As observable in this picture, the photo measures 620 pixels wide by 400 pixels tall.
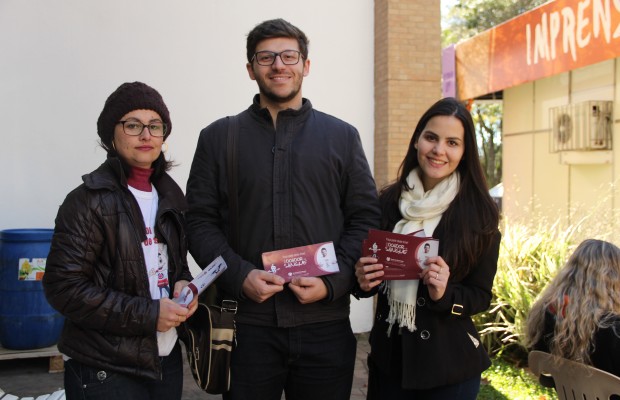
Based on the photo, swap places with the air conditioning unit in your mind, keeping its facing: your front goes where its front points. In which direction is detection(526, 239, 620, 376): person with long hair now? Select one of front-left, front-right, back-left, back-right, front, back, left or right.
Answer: front-left

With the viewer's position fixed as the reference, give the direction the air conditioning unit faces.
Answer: facing the viewer and to the left of the viewer

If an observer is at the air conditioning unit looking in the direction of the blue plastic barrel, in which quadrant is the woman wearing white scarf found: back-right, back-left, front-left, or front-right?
front-left

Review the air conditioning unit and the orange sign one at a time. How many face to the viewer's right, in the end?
0

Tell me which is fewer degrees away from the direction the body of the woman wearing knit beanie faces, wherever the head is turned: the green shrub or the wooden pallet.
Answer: the green shrub

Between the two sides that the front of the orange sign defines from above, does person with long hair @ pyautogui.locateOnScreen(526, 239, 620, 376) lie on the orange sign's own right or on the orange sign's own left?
on the orange sign's own left

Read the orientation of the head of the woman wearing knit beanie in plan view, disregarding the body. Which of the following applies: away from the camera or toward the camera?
toward the camera

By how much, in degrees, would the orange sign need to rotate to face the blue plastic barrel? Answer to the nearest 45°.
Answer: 0° — it already faces it

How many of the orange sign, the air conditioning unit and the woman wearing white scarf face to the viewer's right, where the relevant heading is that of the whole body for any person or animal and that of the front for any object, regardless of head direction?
0

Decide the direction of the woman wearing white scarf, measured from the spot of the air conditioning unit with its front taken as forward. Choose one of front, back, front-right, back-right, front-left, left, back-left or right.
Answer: front-left

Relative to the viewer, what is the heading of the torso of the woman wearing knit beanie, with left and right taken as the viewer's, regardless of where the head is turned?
facing the viewer and to the right of the viewer

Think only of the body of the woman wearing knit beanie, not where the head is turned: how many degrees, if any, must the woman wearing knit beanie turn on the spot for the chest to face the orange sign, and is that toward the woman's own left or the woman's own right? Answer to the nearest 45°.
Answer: approximately 90° to the woman's own left
